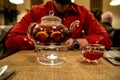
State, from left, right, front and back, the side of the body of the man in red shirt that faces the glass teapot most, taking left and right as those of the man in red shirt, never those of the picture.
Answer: front

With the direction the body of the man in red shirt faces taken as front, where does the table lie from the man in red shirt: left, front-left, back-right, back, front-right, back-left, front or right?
front

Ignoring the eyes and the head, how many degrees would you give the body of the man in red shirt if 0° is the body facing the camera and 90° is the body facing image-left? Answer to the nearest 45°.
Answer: approximately 0°

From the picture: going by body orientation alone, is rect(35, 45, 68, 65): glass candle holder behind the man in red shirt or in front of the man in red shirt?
in front
